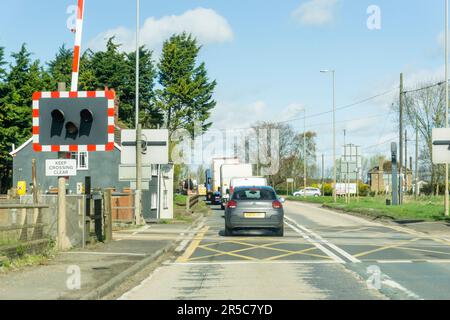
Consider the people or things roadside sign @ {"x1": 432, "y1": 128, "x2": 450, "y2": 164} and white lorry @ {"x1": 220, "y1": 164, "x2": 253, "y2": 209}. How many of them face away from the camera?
2

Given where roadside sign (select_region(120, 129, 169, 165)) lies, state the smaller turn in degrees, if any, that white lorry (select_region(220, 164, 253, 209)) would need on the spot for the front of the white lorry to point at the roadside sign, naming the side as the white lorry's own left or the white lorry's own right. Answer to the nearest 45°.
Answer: approximately 180°

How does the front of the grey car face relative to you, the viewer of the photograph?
facing away from the viewer

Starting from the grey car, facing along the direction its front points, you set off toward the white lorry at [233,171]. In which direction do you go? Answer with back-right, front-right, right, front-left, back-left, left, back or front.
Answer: front

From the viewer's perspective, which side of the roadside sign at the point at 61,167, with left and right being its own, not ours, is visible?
front

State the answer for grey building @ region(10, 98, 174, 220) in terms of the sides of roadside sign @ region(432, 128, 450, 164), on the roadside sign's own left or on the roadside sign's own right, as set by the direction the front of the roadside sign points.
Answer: on the roadside sign's own left

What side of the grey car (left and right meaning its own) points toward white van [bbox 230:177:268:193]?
front

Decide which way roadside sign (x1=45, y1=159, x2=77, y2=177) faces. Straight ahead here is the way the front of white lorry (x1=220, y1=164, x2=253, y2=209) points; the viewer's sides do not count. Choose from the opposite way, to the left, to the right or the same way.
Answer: the opposite way

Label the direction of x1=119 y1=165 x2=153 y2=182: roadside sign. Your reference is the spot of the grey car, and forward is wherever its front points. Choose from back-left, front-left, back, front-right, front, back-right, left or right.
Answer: front-left

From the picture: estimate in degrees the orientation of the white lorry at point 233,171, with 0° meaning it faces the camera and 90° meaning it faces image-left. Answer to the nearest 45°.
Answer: approximately 180°

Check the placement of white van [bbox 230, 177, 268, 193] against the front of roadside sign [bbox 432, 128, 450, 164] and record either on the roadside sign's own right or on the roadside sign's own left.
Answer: on the roadside sign's own left
